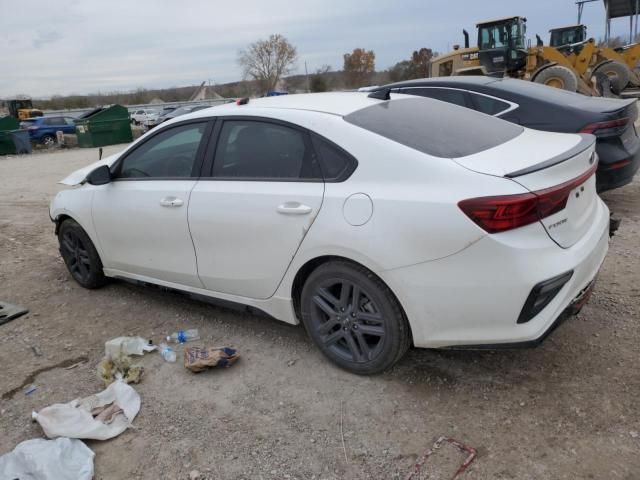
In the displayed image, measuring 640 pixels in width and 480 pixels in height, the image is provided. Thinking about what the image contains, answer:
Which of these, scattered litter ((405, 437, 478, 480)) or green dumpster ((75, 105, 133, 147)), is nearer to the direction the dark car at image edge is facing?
the green dumpster

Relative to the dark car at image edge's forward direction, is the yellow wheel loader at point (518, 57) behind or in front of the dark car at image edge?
in front

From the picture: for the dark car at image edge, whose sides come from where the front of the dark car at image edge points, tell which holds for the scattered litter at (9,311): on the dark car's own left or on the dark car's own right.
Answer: on the dark car's own left

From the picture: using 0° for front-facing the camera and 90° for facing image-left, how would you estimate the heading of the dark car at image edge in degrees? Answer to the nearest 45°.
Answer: approximately 135°

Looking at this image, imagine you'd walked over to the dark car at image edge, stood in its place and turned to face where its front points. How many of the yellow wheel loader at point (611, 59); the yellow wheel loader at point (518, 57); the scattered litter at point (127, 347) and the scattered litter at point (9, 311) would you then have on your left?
2

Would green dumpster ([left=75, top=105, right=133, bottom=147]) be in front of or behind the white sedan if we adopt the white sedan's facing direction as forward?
in front

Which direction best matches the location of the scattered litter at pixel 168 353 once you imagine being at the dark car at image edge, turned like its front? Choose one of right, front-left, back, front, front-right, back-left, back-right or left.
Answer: left

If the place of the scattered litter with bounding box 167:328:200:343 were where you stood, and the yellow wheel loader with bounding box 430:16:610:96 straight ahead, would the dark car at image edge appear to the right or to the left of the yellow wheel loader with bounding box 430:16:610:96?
right

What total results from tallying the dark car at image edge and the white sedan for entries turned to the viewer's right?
0

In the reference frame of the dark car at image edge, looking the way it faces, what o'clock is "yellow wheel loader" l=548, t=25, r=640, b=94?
The yellow wheel loader is roughly at 2 o'clock from the dark car at image edge.

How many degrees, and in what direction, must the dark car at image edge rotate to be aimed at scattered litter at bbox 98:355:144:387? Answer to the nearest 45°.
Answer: approximately 90° to its left

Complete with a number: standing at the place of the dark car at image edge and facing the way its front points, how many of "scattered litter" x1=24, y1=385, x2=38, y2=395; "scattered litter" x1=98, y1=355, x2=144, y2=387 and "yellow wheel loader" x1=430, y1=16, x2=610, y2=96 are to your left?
2

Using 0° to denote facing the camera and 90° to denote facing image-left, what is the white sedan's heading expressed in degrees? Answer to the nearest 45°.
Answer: approximately 135°

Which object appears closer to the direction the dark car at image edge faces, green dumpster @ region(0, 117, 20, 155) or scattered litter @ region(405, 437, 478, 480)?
the green dumpster

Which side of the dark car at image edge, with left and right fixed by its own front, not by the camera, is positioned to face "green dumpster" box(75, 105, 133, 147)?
front

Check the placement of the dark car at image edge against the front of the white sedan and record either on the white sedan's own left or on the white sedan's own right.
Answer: on the white sedan's own right
